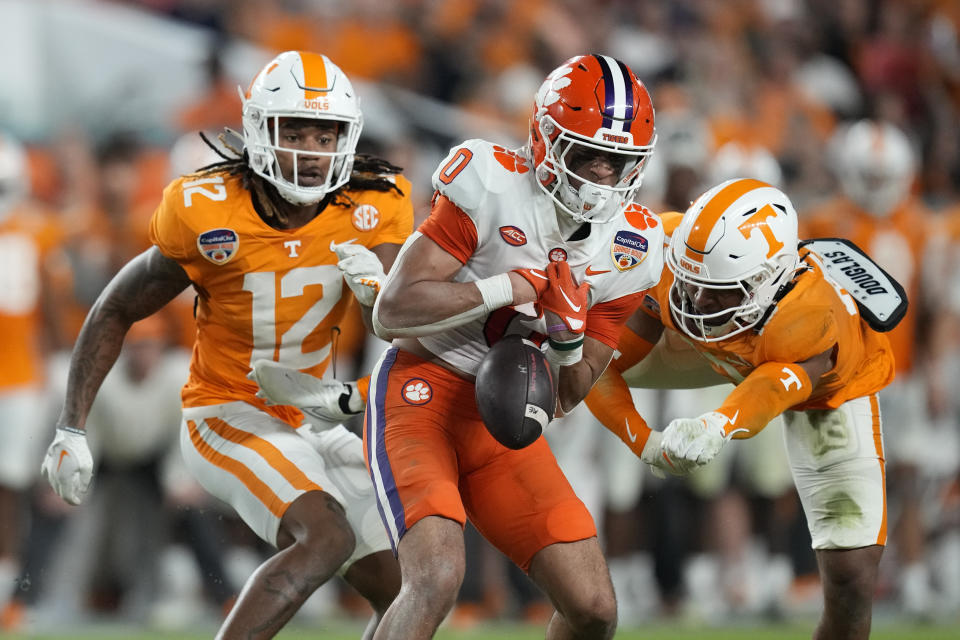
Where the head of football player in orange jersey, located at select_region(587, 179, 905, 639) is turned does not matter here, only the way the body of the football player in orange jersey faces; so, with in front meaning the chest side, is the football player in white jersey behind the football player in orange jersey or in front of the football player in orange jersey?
in front

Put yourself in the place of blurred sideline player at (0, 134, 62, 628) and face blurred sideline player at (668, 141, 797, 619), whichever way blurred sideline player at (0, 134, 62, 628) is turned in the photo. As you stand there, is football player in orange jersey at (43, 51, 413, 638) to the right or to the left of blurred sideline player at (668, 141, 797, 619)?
right

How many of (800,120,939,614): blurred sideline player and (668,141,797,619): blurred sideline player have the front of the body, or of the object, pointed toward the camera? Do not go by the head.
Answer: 2

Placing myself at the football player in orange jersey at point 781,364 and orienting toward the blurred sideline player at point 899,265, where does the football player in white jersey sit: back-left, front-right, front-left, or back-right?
back-left

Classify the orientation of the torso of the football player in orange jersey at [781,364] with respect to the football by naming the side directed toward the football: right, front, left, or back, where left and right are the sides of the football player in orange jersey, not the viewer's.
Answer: front

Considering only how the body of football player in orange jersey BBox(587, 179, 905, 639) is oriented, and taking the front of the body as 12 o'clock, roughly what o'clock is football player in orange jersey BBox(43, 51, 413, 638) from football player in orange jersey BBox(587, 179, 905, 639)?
football player in orange jersey BBox(43, 51, 413, 638) is roughly at 1 o'clock from football player in orange jersey BBox(587, 179, 905, 639).

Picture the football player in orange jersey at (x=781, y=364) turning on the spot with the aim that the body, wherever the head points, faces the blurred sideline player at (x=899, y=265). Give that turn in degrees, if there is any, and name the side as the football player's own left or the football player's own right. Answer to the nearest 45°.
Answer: approximately 135° to the football player's own right

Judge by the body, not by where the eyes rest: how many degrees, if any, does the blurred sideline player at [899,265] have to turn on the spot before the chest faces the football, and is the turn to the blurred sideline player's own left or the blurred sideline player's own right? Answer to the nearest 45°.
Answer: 0° — they already face it
